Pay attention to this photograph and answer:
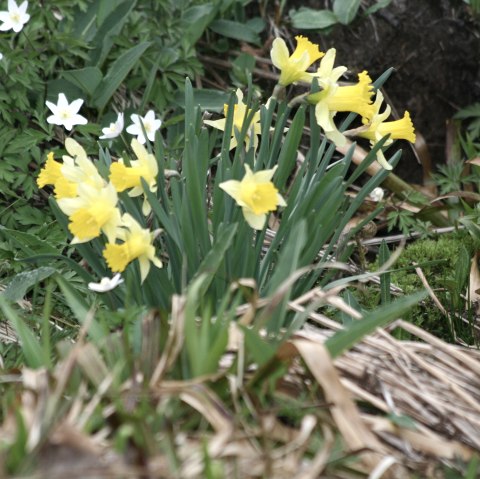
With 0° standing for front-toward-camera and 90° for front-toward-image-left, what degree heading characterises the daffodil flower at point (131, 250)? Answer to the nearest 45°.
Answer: approximately 90°

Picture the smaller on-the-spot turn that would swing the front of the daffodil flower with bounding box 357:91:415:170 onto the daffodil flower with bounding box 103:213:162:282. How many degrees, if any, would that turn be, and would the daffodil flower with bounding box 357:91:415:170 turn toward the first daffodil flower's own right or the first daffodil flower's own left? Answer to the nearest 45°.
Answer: approximately 135° to the first daffodil flower's own right

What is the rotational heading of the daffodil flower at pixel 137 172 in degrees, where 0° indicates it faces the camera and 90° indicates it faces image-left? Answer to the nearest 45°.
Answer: approximately 90°

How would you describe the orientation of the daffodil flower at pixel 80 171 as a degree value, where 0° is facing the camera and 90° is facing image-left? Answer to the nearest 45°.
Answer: approximately 90°

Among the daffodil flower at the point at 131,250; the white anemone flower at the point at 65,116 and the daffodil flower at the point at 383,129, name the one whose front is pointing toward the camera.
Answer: the white anemone flower

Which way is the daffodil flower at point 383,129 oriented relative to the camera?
to the viewer's right

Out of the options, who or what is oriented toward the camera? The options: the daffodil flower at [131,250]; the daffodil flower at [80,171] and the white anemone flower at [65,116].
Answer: the white anemone flower
